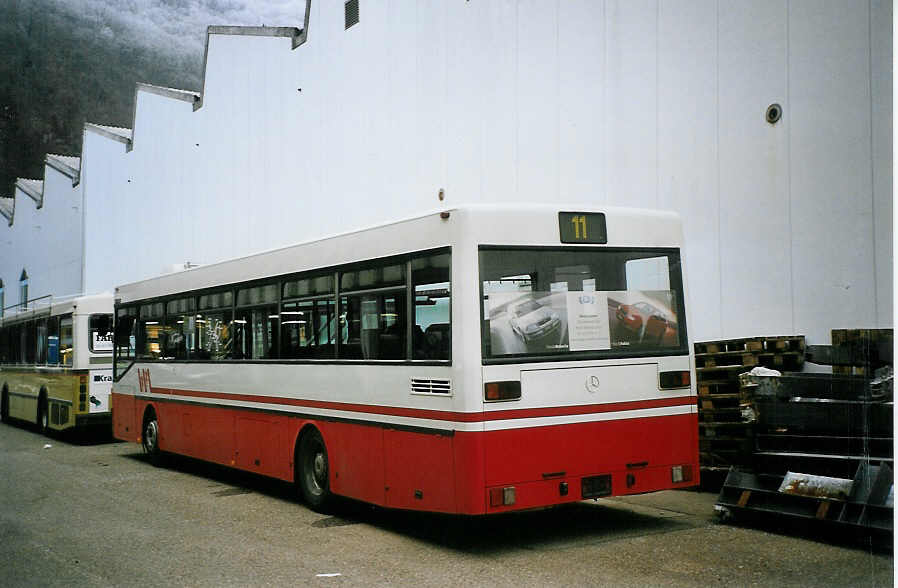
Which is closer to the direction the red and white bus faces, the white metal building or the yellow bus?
the yellow bus

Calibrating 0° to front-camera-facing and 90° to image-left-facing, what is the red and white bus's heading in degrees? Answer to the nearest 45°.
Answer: approximately 135°

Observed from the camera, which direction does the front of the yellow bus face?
facing away from the viewer and to the left of the viewer

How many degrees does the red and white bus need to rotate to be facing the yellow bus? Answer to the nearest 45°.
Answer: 0° — it already faces it

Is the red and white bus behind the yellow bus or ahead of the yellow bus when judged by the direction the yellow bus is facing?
behind
